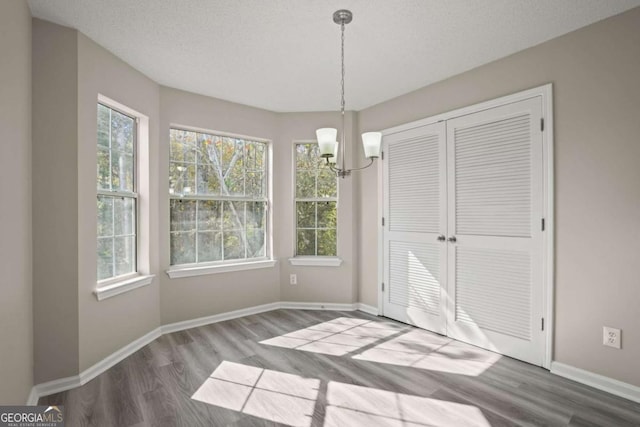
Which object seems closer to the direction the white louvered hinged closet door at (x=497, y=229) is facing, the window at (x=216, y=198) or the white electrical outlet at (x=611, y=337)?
the window

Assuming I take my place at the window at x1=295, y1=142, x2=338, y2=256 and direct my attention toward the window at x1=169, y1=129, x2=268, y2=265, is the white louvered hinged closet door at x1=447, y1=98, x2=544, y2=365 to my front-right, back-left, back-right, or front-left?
back-left

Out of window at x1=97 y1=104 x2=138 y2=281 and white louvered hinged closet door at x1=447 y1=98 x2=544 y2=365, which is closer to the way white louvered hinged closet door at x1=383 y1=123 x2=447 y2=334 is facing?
the window

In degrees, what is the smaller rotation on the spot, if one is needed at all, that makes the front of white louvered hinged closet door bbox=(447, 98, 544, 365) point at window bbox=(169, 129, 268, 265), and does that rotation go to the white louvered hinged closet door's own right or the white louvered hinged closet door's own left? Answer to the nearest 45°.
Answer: approximately 45° to the white louvered hinged closet door's own right

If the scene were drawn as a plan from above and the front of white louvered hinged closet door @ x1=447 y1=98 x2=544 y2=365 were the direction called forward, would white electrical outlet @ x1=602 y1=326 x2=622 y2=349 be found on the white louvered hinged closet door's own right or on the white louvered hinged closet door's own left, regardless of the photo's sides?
on the white louvered hinged closet door's own left

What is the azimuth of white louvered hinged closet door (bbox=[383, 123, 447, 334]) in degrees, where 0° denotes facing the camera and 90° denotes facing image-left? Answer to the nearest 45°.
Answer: approximately 45°

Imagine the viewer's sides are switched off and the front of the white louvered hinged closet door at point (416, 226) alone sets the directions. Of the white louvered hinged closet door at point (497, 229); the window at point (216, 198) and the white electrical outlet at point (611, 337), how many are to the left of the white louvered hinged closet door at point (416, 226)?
2

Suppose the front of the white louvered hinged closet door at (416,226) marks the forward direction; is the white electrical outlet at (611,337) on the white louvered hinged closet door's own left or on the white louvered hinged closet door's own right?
on the white louvered hinged closet door's own left

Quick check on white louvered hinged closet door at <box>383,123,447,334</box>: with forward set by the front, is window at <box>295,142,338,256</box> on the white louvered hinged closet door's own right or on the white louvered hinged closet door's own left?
on the white louvered hinged closet door's own right

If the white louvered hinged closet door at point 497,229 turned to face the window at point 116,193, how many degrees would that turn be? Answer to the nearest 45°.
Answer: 0° — it already faces it

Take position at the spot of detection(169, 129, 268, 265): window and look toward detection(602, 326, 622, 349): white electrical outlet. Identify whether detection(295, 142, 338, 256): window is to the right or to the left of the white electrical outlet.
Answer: left

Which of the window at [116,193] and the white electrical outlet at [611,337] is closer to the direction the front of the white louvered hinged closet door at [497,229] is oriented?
the window

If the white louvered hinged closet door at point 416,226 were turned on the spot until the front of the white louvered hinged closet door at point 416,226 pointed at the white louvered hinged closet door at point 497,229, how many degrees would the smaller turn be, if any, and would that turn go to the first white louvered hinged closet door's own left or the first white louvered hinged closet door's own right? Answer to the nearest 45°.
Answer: approximately 90° to the first white louvered hinged closet door's own left

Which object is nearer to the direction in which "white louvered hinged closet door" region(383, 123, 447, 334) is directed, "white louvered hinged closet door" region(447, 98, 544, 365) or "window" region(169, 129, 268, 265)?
the window

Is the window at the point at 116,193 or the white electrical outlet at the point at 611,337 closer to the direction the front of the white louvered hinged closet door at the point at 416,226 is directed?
the window

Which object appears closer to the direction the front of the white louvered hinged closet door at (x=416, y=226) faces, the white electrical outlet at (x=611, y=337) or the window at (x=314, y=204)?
the window
